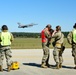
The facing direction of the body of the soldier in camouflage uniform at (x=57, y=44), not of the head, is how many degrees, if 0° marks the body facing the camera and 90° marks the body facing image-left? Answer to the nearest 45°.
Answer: approximately 135°
